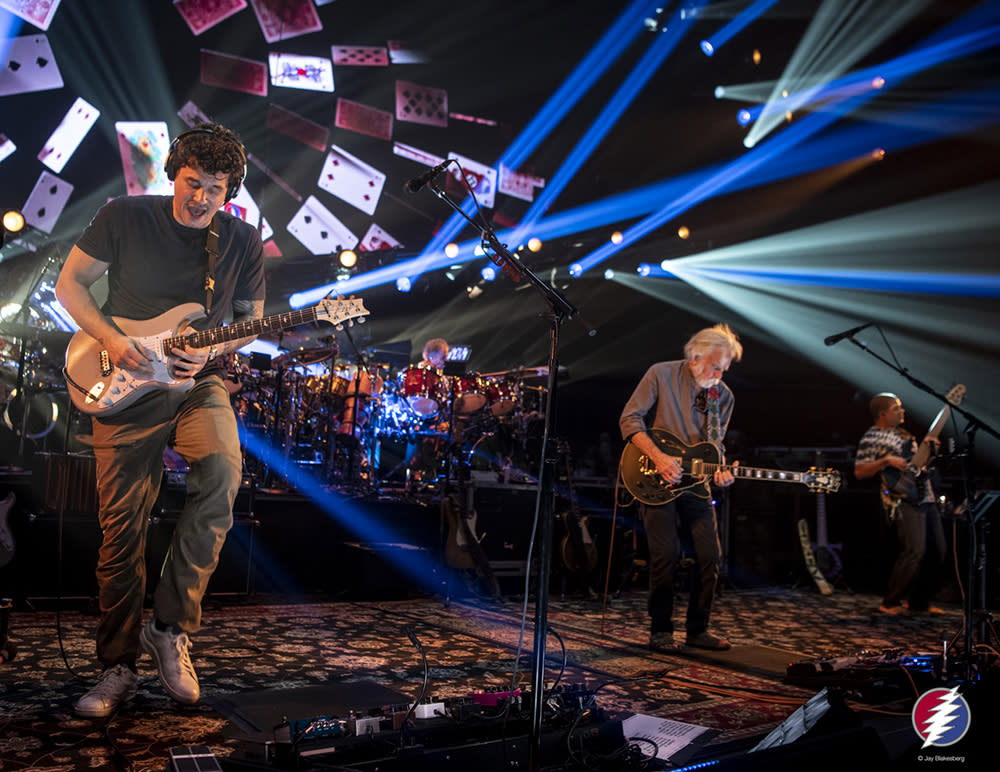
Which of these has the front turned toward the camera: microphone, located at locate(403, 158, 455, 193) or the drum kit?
the drum kit

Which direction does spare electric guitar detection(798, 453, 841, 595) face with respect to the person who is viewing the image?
facing the viewer

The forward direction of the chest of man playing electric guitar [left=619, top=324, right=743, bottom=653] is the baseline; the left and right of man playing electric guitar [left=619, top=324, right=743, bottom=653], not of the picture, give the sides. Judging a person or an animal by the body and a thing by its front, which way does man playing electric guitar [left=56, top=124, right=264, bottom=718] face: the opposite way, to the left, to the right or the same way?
the same way

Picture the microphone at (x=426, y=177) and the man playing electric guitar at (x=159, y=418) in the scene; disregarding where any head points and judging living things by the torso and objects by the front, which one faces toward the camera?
the man playing electric guitar

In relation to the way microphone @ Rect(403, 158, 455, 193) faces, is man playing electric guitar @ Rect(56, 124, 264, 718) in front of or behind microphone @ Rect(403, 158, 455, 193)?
in front

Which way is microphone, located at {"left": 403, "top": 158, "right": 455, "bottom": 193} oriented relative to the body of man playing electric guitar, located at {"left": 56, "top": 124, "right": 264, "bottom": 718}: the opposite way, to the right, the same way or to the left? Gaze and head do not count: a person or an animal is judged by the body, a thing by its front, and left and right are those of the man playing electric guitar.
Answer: to the right

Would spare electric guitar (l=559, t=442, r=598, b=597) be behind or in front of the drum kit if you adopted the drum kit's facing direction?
in front

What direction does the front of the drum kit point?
toward the camera

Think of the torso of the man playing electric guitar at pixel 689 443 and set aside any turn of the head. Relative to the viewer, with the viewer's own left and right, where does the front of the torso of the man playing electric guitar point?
facing the viewer and to the right of the viewer

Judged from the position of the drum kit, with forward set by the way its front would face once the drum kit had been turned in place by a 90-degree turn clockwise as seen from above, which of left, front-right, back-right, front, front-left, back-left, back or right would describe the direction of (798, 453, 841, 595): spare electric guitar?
back

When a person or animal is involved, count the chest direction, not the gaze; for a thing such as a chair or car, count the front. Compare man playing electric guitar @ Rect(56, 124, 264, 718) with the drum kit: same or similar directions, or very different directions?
same or similar directions
